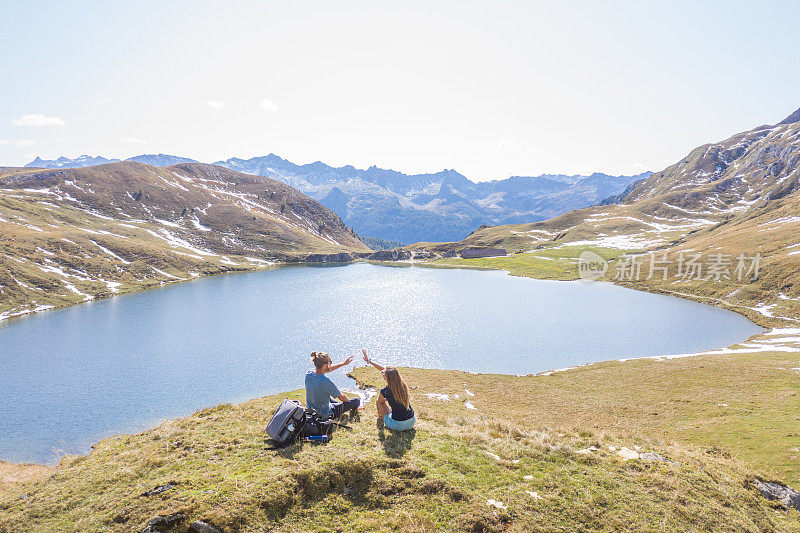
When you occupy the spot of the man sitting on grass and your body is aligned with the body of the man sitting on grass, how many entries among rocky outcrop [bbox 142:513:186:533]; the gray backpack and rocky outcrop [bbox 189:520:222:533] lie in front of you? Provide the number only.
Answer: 0

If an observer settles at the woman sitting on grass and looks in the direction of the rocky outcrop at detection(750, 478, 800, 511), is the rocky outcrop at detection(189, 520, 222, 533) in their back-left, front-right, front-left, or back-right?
back-right

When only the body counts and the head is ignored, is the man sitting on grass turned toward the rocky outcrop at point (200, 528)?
no

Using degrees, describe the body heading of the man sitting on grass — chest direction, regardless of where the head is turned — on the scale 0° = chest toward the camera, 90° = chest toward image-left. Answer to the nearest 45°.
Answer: approximately 225°

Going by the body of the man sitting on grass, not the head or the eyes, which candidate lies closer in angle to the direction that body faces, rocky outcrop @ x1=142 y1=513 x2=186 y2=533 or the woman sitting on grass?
the woman sitting on grass

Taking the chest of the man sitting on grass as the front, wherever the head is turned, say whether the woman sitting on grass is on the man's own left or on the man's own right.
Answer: on the man's own right

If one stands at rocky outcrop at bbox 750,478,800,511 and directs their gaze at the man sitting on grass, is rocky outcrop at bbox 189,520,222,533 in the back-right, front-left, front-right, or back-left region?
front-left

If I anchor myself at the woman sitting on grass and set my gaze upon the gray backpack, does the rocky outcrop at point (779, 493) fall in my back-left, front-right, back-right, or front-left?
back-left

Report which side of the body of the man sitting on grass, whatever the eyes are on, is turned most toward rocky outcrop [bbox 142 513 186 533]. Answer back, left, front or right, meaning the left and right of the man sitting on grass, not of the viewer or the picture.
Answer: back

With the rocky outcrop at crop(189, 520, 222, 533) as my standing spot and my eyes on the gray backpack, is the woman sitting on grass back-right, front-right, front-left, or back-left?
front-right

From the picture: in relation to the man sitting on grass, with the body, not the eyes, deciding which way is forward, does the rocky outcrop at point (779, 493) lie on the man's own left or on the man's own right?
on the man's own right

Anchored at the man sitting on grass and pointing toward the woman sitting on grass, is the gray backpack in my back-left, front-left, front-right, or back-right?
back-right

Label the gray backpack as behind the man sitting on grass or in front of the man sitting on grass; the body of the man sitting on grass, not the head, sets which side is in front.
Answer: behind

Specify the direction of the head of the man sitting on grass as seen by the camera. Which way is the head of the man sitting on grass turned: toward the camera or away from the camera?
away from the camera
